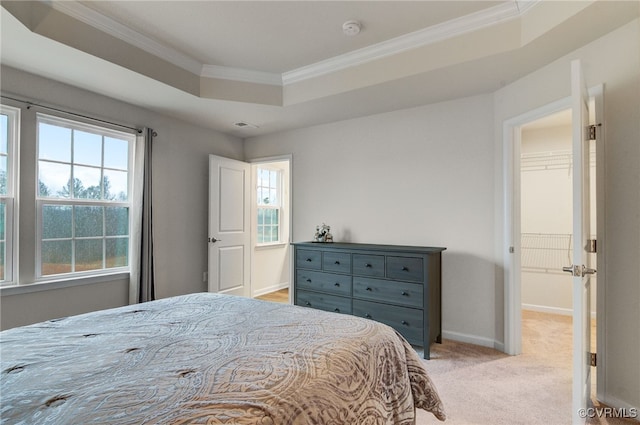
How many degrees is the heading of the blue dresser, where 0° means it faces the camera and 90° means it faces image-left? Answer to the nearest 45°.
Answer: approximately 45°

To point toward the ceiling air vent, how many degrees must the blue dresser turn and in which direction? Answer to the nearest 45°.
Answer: approximately 90° to its right

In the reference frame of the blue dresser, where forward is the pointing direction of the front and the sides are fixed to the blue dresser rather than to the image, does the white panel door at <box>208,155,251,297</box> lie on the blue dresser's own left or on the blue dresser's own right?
on the blue dresser's own right

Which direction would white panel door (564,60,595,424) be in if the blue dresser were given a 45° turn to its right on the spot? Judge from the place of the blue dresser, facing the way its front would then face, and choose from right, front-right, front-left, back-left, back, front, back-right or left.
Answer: back-left
